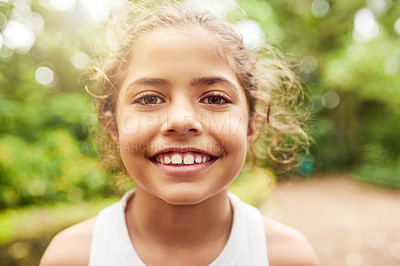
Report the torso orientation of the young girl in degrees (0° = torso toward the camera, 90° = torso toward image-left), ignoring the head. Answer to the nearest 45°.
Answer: approximately 0°
